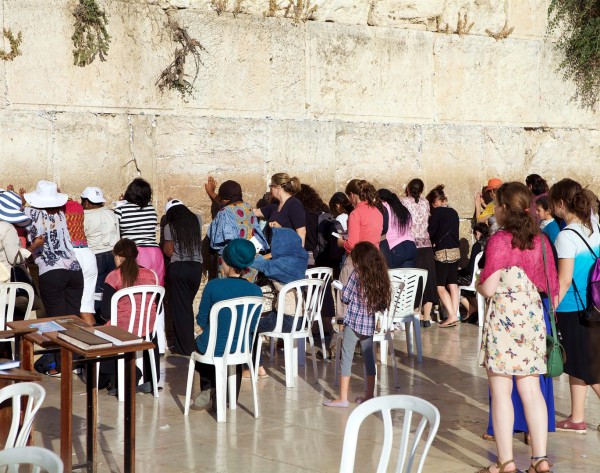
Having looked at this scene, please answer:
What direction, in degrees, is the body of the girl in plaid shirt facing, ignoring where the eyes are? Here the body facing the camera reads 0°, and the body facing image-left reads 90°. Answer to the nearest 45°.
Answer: approximately 135°

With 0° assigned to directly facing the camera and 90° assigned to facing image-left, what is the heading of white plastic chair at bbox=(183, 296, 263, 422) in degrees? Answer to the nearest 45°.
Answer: approximately 135°

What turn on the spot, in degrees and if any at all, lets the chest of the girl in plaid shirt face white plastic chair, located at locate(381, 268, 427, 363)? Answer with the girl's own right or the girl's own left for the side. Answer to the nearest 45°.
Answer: approximately 45° to the girl's own right

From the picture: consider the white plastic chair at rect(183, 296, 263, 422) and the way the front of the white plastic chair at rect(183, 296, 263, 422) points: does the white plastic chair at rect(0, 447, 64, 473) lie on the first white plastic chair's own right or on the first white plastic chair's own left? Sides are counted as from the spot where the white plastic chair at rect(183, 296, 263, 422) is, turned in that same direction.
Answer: on the first white plastic chair's own left

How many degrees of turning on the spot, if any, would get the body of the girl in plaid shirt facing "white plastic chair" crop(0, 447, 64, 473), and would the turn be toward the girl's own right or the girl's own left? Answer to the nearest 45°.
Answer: approximately 135° to the girl's own left

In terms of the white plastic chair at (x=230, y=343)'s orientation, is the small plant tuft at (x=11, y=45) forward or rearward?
forward

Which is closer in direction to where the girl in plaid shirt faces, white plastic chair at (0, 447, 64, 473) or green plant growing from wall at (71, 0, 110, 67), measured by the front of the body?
the green plant growing from wall

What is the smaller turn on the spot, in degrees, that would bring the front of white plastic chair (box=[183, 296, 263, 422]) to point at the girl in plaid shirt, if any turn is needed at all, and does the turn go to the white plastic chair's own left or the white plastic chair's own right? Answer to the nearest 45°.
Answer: approximately 135° to the white plastic chair's own right

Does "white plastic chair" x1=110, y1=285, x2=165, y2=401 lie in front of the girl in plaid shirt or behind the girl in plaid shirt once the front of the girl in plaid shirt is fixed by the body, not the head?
in front

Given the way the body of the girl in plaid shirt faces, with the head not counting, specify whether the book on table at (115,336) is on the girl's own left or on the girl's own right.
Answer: on the girl's own left

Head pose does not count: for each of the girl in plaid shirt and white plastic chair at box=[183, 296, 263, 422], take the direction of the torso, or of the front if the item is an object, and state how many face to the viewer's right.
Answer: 0
